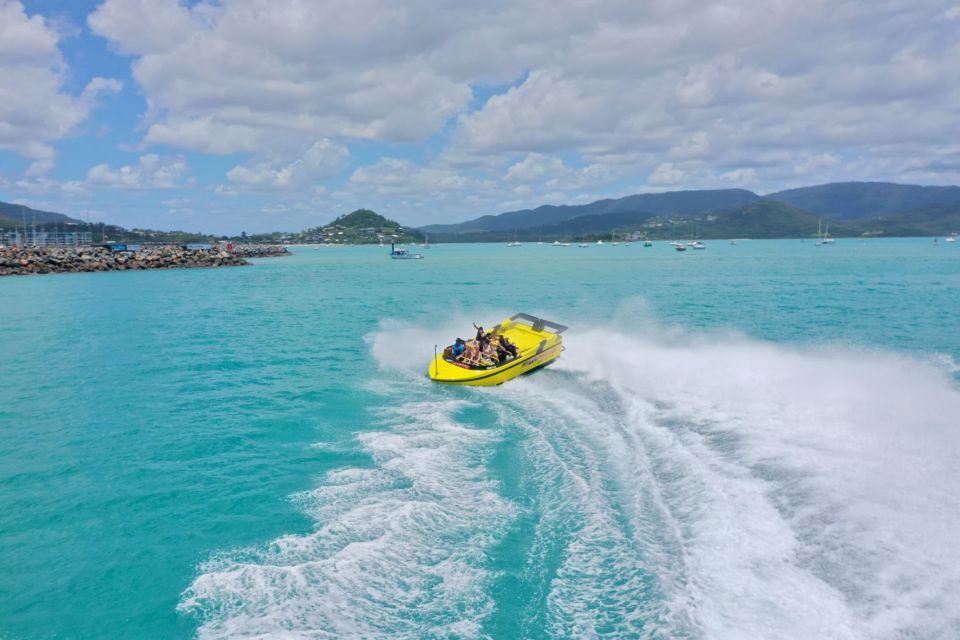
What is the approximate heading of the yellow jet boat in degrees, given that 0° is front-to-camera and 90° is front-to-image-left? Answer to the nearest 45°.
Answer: approximately 45°
